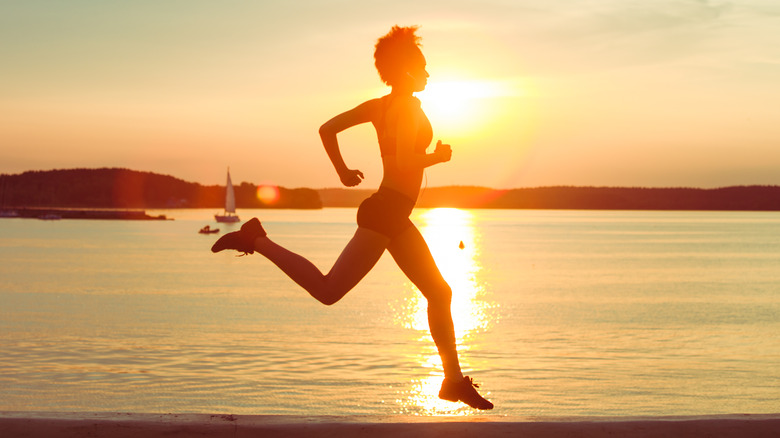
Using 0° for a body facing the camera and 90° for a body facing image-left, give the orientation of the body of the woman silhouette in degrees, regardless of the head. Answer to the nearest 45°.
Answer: approximately 270°
